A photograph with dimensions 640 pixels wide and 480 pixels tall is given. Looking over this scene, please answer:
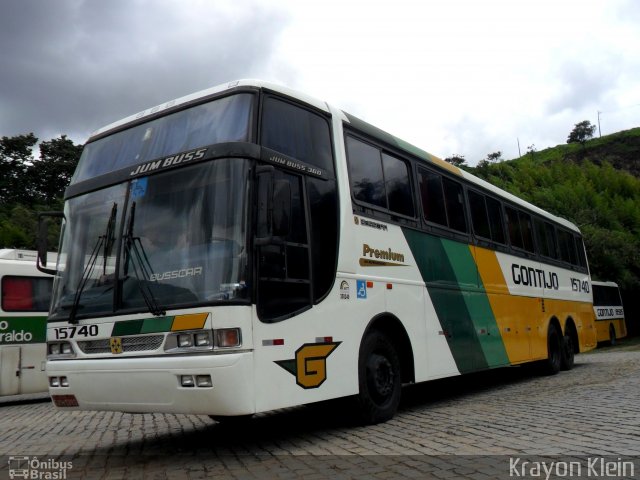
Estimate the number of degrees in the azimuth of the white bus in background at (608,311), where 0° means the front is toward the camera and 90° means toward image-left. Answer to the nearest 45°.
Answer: approximately 45°

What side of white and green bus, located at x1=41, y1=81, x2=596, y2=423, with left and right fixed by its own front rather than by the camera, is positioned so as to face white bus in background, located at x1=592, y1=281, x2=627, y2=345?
back

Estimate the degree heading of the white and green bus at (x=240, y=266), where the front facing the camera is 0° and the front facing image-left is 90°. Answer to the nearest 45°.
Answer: approximately 45°

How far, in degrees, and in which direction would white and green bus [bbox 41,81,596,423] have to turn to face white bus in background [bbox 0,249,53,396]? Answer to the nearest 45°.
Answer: approximately 90° to its right
